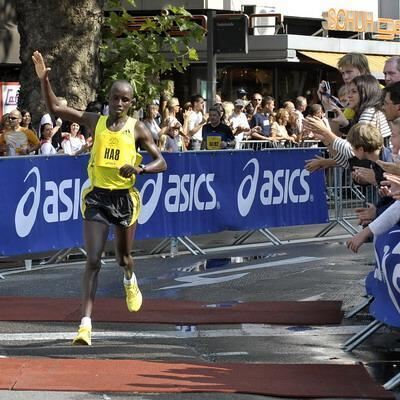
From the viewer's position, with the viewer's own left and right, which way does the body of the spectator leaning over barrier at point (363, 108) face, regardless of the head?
facing to the left of the viewer

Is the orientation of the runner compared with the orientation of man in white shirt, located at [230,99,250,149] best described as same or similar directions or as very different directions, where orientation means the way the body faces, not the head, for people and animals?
same or similar directions

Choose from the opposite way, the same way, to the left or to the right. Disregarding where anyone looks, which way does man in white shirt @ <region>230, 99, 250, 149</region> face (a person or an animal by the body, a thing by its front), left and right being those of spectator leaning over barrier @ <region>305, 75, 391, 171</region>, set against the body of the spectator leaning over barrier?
to the left

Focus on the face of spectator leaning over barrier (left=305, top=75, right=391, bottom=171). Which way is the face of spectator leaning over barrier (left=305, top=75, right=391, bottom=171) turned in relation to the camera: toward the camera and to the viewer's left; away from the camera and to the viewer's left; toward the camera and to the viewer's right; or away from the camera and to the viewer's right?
toward the camera and to the viewer's left

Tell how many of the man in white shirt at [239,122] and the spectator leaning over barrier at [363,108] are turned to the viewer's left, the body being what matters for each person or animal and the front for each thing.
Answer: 1

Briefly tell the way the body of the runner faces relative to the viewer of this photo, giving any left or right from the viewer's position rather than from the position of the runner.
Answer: facing the viewer

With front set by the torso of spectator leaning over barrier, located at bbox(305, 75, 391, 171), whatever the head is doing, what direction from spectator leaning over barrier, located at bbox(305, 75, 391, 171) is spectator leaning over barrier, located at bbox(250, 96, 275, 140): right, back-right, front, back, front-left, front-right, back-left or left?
right

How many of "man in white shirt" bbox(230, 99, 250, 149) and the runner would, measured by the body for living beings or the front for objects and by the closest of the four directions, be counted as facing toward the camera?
2

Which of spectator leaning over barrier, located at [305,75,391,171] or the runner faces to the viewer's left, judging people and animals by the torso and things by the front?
the spectator leaning over barrier

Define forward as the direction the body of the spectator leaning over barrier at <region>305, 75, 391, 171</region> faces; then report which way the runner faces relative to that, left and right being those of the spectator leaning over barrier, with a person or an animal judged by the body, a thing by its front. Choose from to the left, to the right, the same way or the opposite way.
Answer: to the left

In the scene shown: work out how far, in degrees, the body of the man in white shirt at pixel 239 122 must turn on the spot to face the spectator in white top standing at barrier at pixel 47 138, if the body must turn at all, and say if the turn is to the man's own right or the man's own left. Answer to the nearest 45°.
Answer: approximately 45° to the man's own right

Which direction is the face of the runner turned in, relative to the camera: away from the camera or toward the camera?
toward the camera

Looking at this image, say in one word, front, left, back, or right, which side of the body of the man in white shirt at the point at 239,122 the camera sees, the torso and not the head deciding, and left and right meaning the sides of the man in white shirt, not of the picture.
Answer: front

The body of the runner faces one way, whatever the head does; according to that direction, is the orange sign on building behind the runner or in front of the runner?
behind
